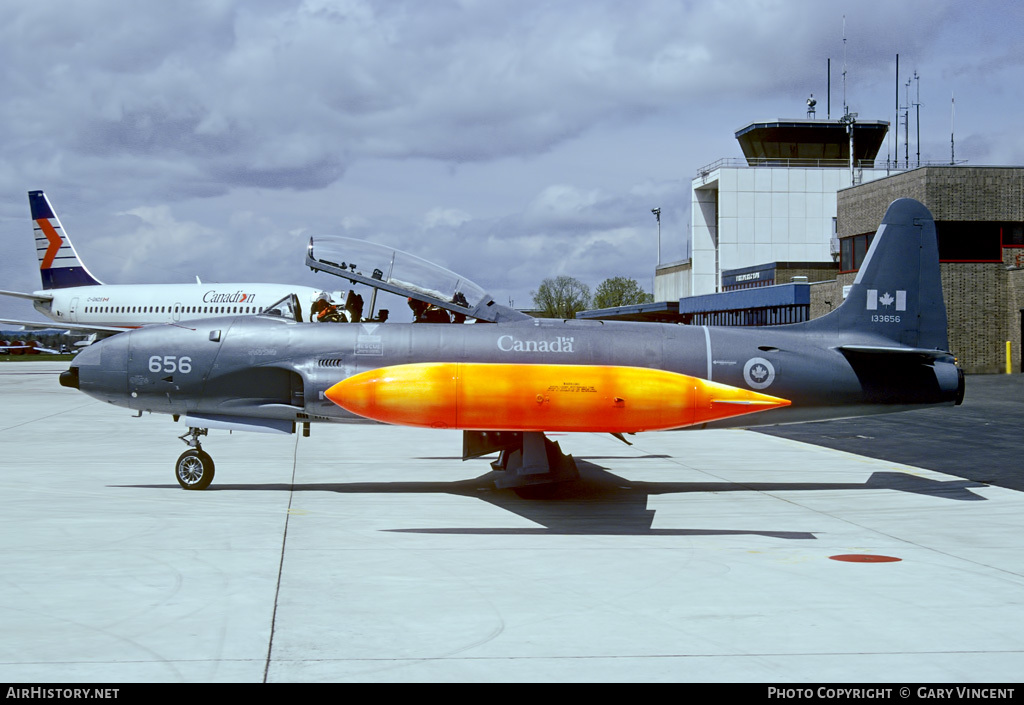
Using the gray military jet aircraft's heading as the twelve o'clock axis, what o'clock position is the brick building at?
The brick building is roughly at 4 o'clock from the gray military jet aircraft.

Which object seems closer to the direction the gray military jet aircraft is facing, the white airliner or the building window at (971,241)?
the white airliner

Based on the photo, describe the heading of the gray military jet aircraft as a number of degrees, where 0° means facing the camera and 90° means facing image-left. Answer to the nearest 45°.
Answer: approximately 90°

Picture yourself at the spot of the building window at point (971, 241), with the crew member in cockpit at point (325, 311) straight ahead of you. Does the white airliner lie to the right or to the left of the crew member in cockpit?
right

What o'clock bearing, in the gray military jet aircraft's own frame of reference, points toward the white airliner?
The white airliner is roughly at 2 o'clock from the gray military jet aircraft.

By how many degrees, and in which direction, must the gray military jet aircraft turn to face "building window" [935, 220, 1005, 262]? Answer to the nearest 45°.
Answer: approximately 135° to its right

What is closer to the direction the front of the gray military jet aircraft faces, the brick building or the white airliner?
the white airliner
